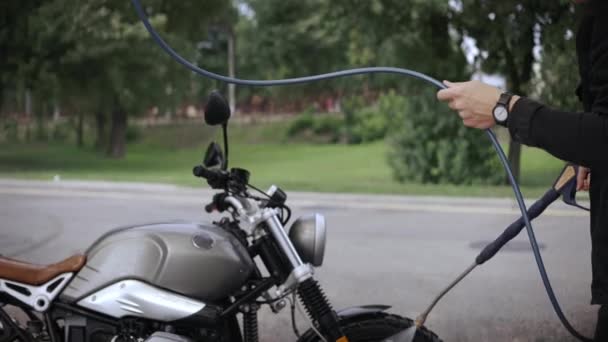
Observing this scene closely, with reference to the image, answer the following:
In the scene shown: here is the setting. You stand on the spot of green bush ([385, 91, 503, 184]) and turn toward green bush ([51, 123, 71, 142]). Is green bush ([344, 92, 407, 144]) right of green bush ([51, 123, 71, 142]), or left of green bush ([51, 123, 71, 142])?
right

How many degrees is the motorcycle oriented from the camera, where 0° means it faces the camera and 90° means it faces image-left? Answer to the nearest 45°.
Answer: approximately 270°

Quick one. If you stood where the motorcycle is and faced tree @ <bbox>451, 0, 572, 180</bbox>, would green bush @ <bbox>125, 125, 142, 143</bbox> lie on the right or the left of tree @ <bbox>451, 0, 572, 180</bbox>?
left

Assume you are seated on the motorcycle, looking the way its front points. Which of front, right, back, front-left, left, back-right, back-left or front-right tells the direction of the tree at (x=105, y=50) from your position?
left

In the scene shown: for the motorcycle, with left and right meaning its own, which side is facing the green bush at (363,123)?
left

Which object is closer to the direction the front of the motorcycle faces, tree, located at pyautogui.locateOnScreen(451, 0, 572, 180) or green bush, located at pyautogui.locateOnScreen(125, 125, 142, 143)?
the tree

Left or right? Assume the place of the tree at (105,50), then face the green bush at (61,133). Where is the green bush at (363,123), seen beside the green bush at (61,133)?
right

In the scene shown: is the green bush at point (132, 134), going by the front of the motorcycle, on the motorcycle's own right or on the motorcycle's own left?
on the motorcycle's own left

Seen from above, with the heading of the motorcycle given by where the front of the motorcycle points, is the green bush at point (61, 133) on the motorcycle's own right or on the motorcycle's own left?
on the motorcycle's own left

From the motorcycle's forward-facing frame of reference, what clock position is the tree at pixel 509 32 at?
The tree is roughly at 10 o'clock from the motorcycle.
